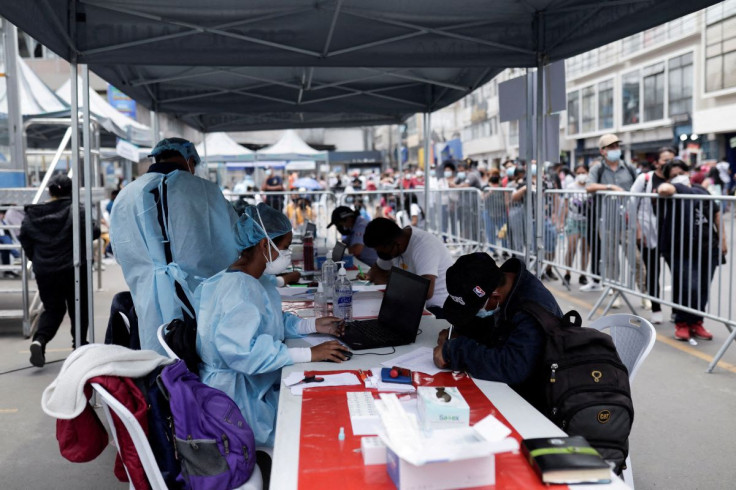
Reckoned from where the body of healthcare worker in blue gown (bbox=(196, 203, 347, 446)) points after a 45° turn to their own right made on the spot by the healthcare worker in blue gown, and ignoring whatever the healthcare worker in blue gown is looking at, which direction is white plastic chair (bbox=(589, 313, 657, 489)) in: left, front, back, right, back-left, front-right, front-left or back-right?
front-left

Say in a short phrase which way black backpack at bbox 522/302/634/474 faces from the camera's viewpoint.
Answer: facing the viewer and to the right of the viewer

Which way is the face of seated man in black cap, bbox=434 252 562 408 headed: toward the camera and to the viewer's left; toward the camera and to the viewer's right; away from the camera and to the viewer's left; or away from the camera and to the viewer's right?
toward the camera and to the viewer's left

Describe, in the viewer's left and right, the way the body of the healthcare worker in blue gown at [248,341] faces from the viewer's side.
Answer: facing to the right of the viewer

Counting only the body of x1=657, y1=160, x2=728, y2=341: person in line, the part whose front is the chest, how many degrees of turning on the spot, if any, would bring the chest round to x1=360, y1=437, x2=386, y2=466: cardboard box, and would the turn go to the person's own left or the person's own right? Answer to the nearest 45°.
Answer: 0° — they already face it

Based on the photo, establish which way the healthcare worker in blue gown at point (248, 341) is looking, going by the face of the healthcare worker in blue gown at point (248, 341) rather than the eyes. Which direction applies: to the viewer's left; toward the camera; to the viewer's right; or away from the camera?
to the viewer's right

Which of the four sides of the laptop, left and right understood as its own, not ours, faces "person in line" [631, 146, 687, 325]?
back

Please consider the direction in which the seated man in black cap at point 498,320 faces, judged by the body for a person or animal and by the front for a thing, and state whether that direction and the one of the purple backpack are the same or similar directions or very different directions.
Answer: very different directions

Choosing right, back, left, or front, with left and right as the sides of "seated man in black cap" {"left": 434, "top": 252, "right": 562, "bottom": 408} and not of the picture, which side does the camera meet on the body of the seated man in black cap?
left

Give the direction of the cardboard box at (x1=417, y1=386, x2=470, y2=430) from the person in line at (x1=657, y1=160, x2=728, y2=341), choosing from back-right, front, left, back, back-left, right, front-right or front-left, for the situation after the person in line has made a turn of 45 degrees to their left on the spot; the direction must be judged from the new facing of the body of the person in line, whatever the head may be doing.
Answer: front-right

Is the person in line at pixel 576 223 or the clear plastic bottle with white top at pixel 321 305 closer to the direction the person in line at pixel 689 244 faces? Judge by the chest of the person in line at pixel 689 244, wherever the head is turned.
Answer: the clear plastic bottle with white top

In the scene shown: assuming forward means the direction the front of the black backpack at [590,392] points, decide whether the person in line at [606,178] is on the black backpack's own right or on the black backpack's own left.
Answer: on the black backpack's own left
